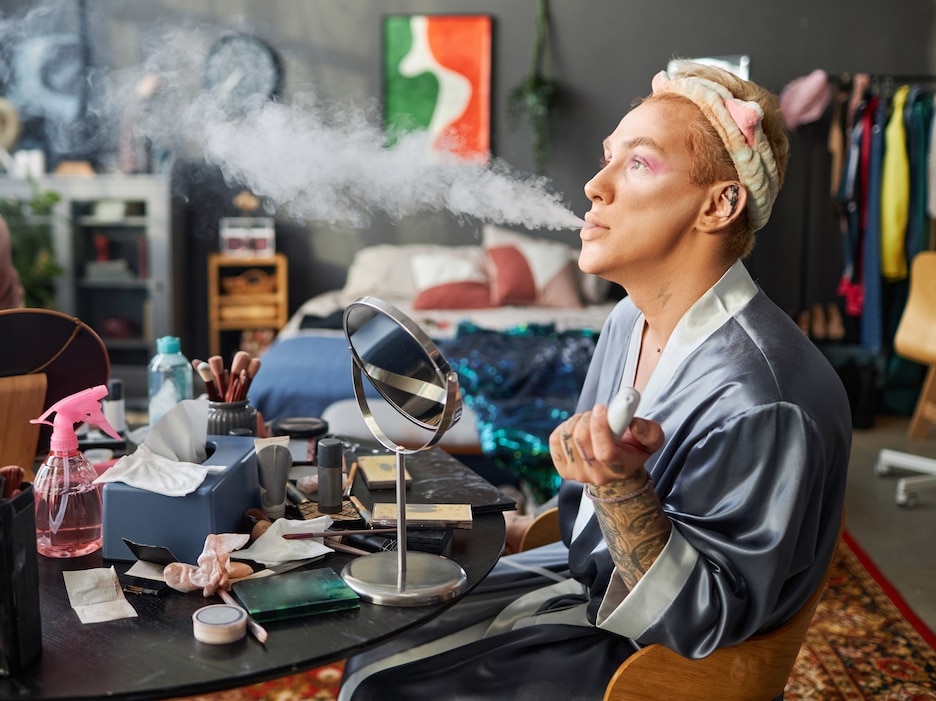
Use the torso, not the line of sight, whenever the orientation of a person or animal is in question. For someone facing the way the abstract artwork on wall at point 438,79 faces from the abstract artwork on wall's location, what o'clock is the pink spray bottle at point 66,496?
The pink spray bottle is roughly at 12 o'clock from the abstract artwork on wall.

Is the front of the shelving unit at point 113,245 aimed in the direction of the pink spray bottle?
yes

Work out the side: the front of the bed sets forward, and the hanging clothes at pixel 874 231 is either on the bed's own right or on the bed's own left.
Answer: on the bed's own left

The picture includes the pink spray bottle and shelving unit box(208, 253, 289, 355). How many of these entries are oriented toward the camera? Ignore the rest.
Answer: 1

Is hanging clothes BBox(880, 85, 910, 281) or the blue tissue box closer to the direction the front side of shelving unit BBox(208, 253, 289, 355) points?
the blue tissue box

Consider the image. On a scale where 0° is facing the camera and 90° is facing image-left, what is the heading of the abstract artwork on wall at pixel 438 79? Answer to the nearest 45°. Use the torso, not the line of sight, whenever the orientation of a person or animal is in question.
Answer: approximately 0°

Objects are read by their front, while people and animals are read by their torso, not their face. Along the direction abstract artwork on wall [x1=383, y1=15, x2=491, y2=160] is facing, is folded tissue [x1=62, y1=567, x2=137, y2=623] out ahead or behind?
ahead

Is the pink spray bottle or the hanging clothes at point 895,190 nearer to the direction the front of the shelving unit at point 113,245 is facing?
the pink spray bottle

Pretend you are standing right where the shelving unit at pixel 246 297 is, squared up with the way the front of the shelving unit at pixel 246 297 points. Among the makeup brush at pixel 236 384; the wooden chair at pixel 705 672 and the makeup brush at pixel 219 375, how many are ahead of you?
3

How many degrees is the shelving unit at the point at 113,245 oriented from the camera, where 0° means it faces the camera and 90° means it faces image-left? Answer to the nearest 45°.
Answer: approximately 0°

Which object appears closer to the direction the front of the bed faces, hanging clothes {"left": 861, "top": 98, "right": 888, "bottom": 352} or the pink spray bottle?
the pink spray bottle
